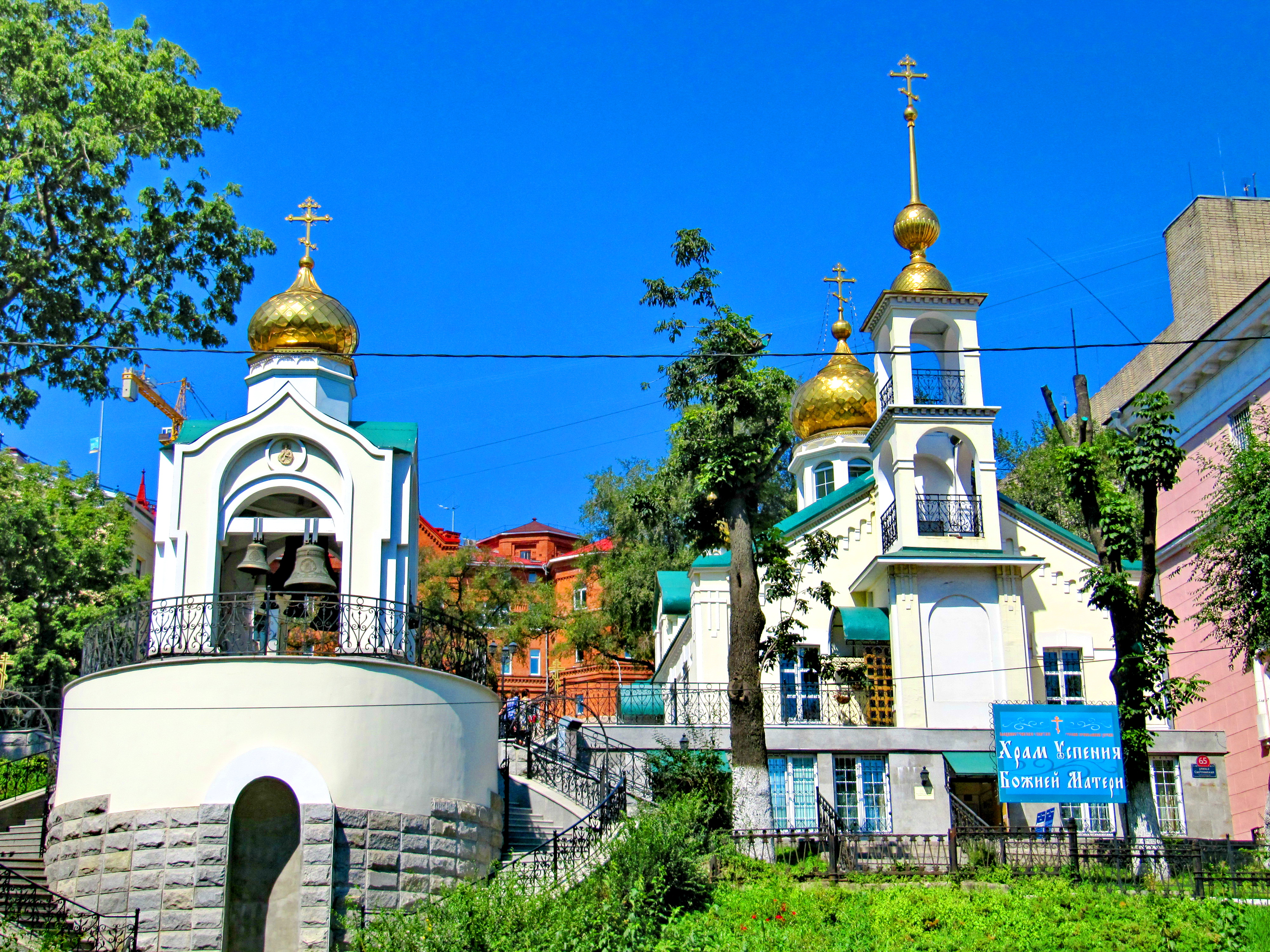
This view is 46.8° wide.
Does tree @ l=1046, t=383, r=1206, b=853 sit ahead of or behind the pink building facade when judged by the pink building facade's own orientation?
ahead

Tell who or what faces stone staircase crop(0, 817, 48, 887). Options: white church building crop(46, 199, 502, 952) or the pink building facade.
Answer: the pink building facade

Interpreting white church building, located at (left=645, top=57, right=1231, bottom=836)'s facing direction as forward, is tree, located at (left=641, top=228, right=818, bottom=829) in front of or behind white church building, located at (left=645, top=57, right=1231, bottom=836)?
in front

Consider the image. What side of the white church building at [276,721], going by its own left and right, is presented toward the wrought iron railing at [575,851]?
left

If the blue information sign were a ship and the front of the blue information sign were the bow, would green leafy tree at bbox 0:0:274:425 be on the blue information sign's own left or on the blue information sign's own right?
on the blue information sign's own right

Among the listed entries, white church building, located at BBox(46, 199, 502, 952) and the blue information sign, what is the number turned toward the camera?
2

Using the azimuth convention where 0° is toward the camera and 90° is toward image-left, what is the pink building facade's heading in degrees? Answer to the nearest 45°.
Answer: approximately 45°

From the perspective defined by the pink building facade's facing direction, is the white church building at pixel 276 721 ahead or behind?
ahead

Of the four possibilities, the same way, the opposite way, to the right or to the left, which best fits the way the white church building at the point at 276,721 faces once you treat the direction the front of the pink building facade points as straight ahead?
to the left

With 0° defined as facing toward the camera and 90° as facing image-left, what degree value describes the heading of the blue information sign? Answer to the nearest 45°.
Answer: approximately 0°
